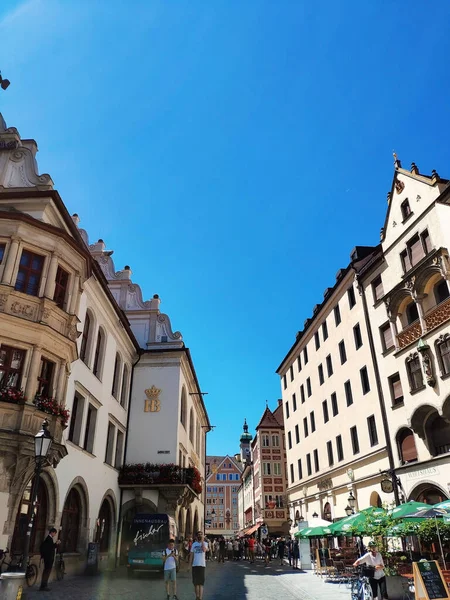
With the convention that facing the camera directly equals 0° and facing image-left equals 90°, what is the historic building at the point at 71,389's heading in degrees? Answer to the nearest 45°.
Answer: approximately 270°

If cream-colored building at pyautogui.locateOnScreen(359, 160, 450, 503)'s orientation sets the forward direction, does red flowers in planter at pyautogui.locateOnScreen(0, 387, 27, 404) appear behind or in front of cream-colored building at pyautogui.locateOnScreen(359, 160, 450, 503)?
in front

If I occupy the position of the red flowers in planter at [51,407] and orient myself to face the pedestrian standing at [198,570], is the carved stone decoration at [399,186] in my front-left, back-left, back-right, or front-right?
front-left

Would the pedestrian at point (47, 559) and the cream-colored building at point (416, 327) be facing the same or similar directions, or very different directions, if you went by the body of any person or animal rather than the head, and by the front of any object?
very different directions

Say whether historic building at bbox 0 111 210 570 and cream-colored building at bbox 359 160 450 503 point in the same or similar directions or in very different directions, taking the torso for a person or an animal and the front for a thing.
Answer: very different directions

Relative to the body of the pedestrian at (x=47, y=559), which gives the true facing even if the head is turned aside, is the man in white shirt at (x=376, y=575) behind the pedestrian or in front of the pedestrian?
in front

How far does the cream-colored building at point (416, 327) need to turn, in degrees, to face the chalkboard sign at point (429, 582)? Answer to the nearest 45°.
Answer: approximately 45° to its left

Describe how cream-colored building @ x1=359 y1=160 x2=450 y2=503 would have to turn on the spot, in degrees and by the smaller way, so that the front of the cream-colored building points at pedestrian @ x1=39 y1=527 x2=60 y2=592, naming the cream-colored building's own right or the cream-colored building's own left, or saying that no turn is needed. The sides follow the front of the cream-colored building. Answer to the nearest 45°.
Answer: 0° — it already faces them
